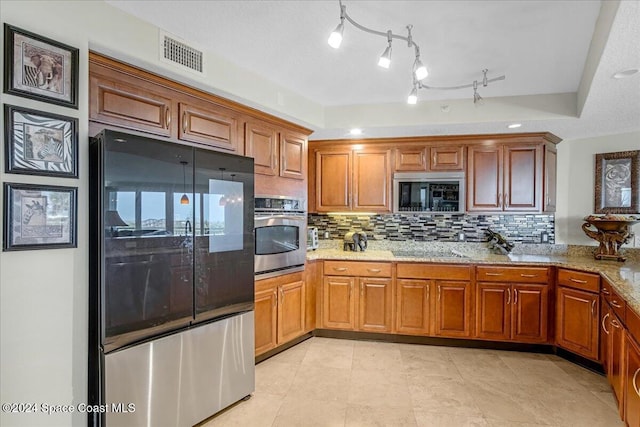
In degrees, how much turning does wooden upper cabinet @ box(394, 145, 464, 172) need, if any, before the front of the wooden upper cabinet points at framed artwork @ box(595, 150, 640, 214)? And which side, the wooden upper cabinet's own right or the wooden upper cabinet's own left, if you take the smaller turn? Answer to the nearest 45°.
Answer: approximately 90° to the wooden upper cabinet's own left

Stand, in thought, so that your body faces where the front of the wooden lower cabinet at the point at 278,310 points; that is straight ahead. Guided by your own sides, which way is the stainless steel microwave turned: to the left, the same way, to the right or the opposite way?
to the right

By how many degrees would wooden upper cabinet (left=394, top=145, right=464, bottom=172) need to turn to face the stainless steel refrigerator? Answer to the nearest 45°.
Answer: approximately 45° to its right

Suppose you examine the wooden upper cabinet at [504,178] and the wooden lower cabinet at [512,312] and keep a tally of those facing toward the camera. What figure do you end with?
2

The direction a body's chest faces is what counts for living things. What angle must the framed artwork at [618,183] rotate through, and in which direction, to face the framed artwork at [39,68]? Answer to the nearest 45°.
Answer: approximately 45° to its right

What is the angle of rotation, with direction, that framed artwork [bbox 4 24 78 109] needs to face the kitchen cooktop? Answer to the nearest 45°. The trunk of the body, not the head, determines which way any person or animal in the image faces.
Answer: approximately 45° to its left

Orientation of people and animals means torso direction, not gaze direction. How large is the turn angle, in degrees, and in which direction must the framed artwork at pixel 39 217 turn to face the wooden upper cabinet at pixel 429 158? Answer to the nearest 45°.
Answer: approximately 45° to its left

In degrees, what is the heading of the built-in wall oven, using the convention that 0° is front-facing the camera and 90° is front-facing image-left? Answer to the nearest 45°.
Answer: approximately 315°

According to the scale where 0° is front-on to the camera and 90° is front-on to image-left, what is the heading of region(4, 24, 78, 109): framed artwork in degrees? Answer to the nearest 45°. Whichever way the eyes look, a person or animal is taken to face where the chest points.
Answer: approximately 315°

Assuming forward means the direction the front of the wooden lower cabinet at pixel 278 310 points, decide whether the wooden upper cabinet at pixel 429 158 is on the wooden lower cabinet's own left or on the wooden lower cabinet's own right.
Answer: on the wooden lower cabinet's own left

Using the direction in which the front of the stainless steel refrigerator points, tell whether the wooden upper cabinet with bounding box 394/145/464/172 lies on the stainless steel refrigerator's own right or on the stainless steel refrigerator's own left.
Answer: on the stainless steel refrigerator's own left

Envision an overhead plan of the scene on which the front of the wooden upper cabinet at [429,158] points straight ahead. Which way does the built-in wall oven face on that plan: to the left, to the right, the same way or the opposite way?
to the left
